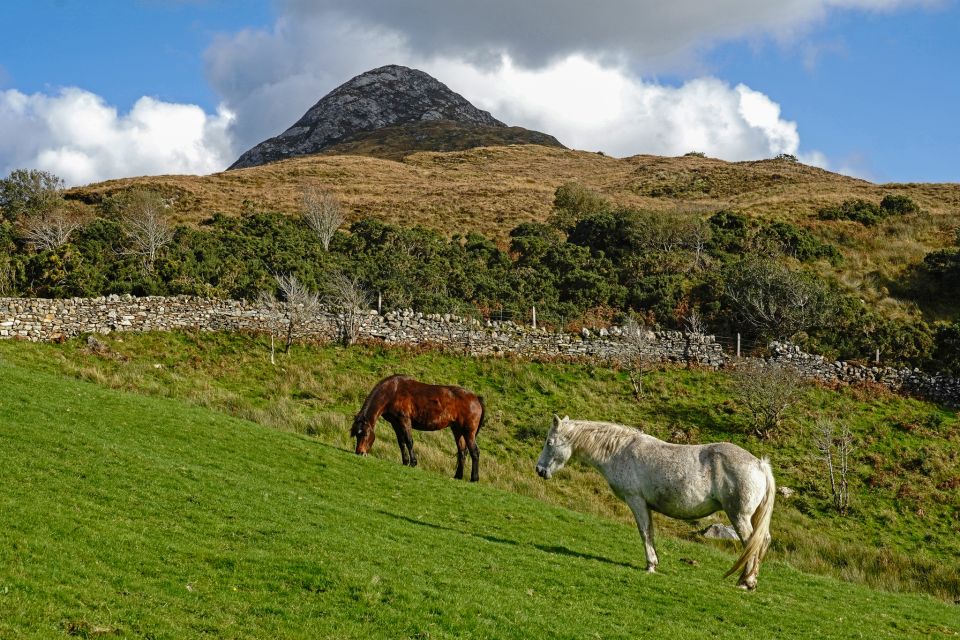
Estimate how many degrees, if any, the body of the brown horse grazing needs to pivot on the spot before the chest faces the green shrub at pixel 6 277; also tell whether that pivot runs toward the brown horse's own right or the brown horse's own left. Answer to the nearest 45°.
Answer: approximately 45° to the brown horse's own right

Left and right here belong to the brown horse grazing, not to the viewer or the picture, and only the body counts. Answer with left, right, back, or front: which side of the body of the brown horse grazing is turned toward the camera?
left

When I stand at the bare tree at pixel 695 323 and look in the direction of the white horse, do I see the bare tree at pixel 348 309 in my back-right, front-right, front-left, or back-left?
front-right

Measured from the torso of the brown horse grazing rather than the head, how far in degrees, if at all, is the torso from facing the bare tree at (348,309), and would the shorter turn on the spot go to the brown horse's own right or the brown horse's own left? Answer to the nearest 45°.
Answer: approximately 90° to the brown horse's own right

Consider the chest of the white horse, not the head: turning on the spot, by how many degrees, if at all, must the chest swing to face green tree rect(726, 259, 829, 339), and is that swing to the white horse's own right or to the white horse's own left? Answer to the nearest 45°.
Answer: approximately 90° to the white horse's own right

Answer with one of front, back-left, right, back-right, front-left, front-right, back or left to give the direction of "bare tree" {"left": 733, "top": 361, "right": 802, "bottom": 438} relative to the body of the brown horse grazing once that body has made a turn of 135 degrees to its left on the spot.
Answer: left

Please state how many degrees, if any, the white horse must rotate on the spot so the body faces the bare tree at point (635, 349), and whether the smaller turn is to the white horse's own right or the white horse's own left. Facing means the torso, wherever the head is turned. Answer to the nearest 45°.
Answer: approximately 90° to the white horse's own right

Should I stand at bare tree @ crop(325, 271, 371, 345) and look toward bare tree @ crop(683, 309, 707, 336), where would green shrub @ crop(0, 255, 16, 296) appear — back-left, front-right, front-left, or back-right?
back-left

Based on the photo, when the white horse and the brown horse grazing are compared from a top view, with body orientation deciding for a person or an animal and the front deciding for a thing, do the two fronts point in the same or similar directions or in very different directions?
same or similar directions

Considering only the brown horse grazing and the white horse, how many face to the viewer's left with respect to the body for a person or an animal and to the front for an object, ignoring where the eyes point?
2

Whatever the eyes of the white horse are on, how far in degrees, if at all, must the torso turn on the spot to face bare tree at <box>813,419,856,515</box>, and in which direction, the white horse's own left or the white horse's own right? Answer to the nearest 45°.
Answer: approximately 90° to the white horse's own right

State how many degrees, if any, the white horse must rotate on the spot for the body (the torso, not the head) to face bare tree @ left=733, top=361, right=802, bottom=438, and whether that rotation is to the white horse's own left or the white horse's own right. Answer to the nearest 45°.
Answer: approximately 90° to the white horse's own right

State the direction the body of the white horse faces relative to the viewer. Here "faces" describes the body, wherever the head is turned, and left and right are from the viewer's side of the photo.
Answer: facing to the left of the viewer

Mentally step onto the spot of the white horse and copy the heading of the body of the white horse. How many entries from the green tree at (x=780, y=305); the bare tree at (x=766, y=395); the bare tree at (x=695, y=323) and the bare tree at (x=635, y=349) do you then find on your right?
4

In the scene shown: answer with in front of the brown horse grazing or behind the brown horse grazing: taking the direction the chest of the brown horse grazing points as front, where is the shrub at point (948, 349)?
behind
